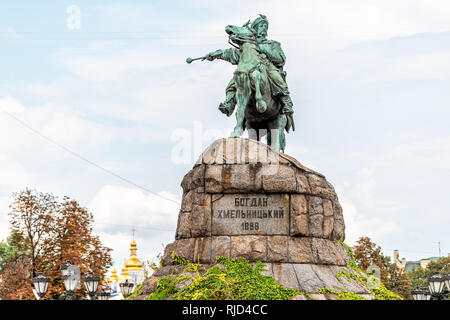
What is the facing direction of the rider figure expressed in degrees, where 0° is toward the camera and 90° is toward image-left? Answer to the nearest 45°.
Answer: approximately 0°

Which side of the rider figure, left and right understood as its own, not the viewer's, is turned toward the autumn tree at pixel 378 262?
back

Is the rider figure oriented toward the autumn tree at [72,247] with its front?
no
